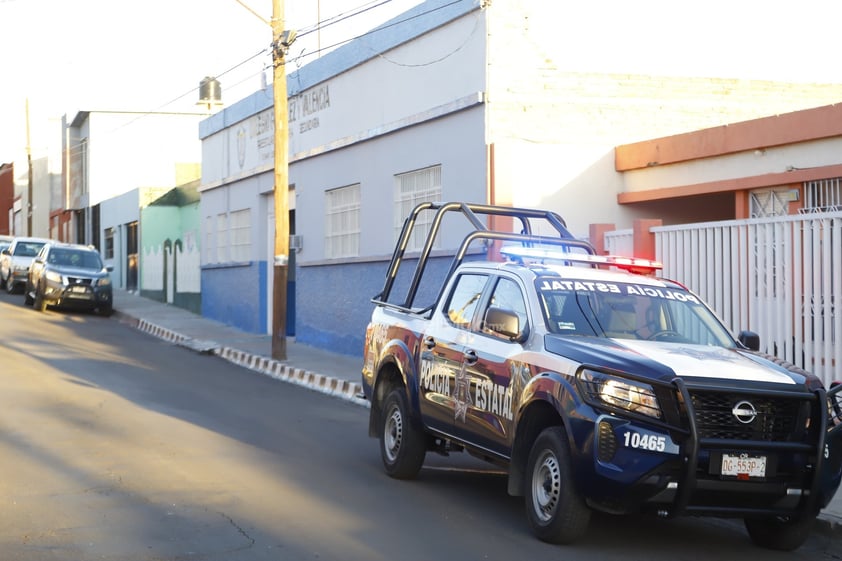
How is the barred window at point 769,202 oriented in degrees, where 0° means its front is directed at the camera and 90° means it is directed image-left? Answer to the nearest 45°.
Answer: approximately 45°

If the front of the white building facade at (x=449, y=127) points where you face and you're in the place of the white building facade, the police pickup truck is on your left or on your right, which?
on your left

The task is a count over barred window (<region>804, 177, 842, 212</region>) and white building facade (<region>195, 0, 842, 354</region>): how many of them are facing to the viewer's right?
0

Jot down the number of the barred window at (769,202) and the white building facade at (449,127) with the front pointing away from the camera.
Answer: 0

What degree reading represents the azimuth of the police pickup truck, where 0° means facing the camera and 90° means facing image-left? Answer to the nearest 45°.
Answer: approximately 315°

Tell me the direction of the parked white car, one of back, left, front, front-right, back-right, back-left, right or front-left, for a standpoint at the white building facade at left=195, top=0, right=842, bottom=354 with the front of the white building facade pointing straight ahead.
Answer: right

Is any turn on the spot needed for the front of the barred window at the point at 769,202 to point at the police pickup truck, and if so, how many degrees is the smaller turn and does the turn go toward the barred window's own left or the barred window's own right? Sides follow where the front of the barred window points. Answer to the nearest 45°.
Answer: approximately 45° to the barred window's own left

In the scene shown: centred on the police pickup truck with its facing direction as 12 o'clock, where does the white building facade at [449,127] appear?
The white building facade is roughly at 7 o'clock from the police pickup truck.

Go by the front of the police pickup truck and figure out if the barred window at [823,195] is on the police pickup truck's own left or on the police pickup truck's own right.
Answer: on the police pickup truck's own left

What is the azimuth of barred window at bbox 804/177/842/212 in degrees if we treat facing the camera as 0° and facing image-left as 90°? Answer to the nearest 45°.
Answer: approximately 45°

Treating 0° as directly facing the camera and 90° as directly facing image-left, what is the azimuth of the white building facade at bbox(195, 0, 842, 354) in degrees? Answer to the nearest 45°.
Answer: approximately 45°

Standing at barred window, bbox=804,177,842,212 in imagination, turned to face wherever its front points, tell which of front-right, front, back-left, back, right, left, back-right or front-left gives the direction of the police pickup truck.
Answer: front-left
